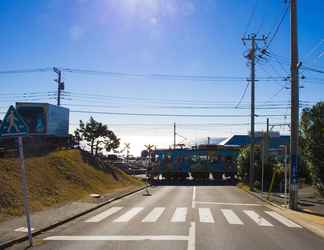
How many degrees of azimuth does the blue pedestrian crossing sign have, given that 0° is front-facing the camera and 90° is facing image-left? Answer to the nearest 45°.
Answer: approximately 0°

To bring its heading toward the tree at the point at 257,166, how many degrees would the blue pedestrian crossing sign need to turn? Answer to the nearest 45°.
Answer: approximately 135° to its left

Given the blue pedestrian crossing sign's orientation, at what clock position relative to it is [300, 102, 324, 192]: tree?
The tree is roughly at 8 o'clock from the blue pedestrian crossing sign.

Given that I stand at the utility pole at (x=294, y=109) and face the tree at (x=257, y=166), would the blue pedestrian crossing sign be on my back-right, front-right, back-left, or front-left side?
back-left

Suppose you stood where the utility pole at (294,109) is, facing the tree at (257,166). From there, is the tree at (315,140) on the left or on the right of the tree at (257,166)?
right

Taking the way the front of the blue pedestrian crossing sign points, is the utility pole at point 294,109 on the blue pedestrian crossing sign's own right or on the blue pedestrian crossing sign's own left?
on the blue pedestrian crossing sign's own left
